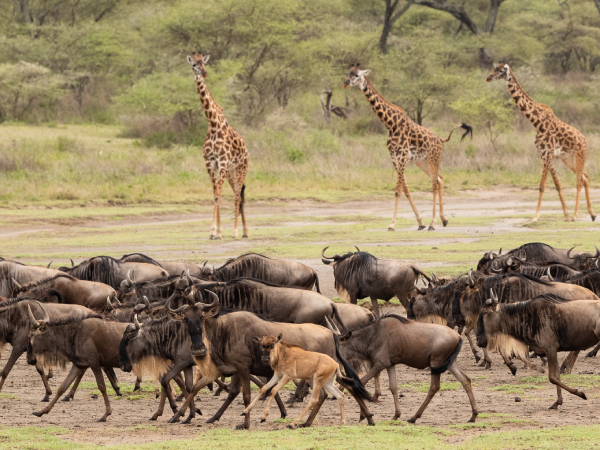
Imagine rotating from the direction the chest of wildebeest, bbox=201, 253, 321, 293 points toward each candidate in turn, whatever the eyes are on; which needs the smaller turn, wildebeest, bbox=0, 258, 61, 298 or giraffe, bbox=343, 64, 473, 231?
the wildebeest

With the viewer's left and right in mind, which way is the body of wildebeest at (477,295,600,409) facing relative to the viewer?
facing to the left of the viewer

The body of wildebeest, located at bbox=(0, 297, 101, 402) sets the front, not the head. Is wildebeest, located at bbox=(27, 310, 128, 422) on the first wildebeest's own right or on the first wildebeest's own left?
on the first wildebeest's own left

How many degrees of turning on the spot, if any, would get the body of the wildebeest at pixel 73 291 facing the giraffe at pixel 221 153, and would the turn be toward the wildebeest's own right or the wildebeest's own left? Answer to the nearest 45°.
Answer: approximately 90° to the wildebeest's own right

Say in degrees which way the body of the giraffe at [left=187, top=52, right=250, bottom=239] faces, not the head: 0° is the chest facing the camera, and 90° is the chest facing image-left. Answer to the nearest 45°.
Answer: approximately 45°

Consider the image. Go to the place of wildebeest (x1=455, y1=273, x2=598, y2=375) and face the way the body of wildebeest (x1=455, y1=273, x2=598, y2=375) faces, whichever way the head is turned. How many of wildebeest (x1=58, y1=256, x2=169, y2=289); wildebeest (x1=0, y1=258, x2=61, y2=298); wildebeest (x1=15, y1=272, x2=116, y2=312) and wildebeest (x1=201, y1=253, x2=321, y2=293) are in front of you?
4

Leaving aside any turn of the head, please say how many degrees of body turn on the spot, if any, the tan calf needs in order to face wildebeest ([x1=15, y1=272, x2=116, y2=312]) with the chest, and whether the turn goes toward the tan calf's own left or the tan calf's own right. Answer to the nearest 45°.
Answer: approximately 45° to the tan calf's own right

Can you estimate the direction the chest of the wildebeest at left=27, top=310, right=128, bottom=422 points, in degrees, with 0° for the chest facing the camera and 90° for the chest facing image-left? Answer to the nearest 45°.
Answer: approximately 90°

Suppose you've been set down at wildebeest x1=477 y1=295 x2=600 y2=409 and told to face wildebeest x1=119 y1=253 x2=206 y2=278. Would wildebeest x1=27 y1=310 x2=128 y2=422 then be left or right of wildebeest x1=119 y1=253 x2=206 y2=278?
left

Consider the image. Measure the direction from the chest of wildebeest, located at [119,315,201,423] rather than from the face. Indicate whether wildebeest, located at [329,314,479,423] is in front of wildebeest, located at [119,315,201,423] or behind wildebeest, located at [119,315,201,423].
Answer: behind

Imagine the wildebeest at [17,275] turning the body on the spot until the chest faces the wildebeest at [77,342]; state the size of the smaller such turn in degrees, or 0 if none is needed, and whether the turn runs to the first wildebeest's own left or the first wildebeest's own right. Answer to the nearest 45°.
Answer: approximately 90° to the first wildebeest's own left

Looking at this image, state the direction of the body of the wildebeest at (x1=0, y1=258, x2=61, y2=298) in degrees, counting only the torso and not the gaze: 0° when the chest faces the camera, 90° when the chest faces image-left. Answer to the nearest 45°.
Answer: approximately 90°

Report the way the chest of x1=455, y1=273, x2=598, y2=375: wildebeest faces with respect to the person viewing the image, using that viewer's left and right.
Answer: facing to the left of the viewer
